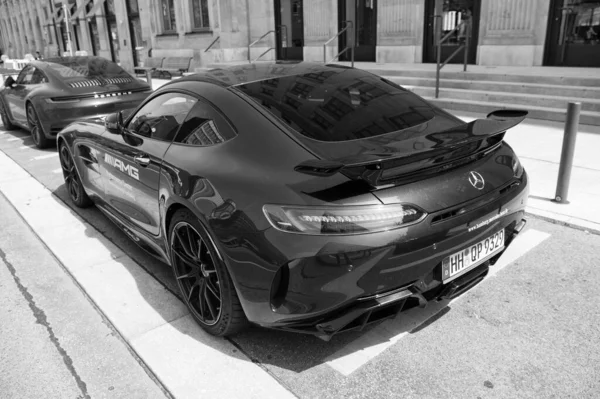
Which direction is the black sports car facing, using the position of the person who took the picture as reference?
facing away from the viewer and to the left of the viewer

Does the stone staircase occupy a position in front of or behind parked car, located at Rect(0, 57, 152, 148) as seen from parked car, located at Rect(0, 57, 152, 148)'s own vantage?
behind

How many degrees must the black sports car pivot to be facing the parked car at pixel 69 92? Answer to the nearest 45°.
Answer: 0° — it already faces it

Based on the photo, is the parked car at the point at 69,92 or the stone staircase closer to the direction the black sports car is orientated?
the parked car

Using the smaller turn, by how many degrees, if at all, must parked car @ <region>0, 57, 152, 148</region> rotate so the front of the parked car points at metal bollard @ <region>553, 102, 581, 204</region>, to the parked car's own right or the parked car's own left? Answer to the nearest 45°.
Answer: approximately 180°

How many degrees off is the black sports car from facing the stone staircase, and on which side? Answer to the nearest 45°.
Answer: approximately 90° to its right

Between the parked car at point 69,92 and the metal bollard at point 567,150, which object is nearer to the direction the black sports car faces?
the parked car

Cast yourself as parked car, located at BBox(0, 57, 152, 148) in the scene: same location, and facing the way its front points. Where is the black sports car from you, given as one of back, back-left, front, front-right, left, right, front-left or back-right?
back-left

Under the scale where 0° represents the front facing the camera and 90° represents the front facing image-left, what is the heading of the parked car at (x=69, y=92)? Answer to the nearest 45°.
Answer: approximately 135°
